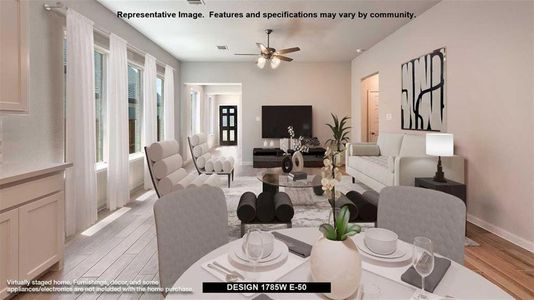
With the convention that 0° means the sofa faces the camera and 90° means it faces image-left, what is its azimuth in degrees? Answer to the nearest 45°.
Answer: approximately 45°

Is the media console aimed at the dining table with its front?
yes

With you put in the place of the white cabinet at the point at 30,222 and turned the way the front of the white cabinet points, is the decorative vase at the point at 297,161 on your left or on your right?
on your left

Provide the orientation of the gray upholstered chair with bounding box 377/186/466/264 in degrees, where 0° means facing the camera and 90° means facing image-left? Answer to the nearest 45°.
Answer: approximately 45°

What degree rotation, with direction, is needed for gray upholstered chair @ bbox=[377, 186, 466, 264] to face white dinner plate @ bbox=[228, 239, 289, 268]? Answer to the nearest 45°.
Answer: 0° — it already faces it

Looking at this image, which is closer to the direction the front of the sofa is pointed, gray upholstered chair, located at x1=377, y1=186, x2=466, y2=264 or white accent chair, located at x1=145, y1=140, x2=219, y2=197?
the white accent chair

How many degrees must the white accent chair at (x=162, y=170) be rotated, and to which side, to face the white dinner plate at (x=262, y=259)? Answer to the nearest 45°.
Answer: approximately 45° to its right

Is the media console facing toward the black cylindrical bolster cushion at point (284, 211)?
yes

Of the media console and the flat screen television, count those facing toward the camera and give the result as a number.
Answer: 2

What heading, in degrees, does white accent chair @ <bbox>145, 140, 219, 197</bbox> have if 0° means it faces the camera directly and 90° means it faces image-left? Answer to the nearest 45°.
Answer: approximately 315°

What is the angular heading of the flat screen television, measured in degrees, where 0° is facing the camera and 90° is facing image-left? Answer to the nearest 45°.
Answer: approximately 0°

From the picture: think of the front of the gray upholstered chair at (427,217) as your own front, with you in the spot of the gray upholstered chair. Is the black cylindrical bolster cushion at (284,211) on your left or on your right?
on your right
